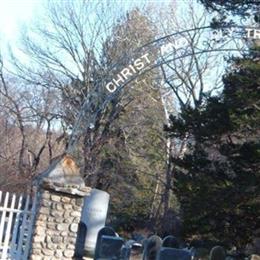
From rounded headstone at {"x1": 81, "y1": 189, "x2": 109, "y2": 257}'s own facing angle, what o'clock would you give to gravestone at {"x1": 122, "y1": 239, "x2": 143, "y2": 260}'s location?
The gravestone is roughly at 10 o'clock from the rounded headstone.

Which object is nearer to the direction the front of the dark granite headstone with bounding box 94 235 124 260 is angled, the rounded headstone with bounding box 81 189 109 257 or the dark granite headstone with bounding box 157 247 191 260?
the dark granite headstone

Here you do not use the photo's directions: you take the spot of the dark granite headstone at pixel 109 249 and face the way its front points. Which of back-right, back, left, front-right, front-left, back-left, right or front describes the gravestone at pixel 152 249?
left

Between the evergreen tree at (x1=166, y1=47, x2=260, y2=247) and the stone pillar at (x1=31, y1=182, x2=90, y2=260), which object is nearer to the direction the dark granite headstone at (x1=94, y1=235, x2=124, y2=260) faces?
the stone pillar

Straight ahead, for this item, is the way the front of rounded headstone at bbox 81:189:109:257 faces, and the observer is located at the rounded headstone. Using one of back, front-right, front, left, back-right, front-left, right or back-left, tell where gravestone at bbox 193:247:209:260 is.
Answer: front-left

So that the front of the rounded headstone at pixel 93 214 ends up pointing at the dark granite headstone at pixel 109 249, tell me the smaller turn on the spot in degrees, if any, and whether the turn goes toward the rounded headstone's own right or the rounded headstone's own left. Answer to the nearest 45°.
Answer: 0° — it already faces it

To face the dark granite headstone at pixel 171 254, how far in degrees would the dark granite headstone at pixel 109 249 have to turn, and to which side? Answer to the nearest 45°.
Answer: approximately 45° to its left

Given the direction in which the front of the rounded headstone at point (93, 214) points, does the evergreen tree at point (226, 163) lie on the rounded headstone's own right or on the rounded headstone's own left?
on the rounded headstone's own left

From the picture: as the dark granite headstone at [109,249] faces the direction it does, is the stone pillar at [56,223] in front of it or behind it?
in front

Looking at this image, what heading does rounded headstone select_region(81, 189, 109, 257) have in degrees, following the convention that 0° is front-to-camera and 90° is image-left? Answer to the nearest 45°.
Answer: approximately 0°

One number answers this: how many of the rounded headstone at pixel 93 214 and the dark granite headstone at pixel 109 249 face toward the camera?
2

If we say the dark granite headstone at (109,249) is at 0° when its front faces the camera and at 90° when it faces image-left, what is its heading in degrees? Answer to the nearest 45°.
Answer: approximately 0°
